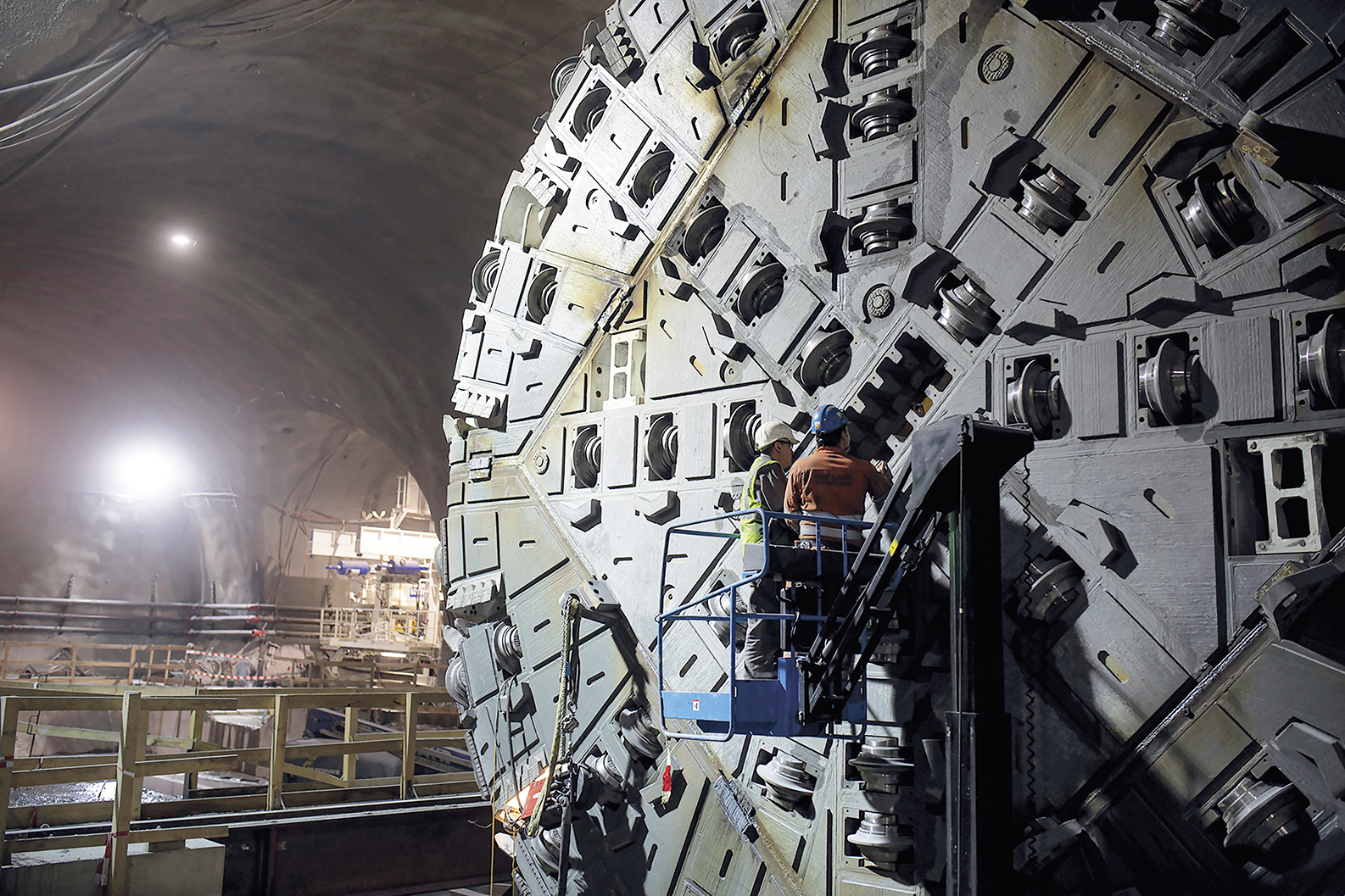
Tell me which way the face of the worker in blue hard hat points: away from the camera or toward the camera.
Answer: away from the camera

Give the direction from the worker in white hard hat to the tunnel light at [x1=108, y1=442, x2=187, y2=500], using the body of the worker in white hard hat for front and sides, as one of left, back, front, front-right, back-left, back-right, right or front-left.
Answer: back-left

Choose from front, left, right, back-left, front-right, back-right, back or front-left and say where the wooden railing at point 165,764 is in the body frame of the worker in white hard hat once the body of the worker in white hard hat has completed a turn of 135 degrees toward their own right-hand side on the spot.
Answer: right

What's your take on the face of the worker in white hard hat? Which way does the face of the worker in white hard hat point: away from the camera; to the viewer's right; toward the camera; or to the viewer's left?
to the viewer's right

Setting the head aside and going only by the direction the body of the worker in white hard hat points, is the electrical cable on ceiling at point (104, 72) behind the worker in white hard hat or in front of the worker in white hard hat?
behind

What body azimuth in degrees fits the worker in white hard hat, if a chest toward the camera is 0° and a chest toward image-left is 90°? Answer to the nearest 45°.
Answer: approximately 270°
